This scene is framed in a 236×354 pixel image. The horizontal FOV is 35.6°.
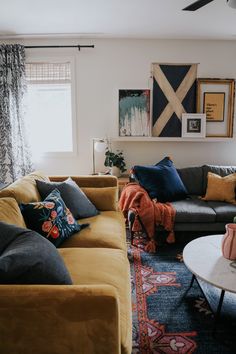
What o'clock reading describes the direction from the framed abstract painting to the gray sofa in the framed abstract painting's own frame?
The gray sofa is roughly at 11 o'clock from the framed abstract painting.

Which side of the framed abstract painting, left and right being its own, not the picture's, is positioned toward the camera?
front

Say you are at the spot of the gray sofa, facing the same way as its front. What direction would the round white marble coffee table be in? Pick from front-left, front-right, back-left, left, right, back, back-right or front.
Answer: front

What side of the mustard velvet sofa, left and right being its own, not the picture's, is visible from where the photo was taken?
right

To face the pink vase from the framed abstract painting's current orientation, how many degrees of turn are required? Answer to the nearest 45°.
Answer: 0° — it already faces it

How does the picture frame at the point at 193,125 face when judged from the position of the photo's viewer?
facing the viewer

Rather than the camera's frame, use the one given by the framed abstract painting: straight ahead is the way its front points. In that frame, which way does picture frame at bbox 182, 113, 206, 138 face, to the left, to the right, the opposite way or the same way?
the same way

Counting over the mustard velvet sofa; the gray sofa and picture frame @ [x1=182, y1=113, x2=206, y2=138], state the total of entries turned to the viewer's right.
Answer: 1

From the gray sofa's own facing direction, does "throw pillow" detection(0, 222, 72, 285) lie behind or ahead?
ahead

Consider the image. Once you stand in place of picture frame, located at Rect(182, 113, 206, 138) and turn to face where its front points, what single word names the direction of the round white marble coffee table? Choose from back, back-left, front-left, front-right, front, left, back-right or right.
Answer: front

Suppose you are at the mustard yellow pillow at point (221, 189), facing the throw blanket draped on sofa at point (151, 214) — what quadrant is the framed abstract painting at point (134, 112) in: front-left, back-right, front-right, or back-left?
front-right

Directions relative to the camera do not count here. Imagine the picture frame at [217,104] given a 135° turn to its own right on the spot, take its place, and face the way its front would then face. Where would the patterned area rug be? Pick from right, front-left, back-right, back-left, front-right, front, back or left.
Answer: back-left

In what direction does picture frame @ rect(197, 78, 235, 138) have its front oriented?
toward the camera

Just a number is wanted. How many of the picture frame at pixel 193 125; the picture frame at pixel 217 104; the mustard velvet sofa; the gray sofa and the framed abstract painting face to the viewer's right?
1
